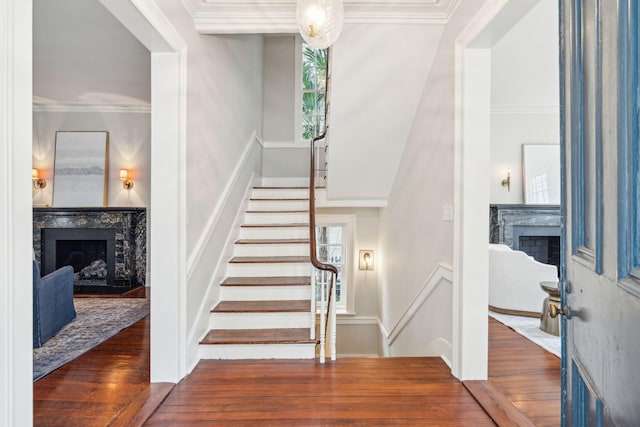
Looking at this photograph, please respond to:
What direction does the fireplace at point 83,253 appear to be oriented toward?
toward the camera

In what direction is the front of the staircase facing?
toward the camera

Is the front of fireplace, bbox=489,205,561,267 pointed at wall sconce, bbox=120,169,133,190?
no

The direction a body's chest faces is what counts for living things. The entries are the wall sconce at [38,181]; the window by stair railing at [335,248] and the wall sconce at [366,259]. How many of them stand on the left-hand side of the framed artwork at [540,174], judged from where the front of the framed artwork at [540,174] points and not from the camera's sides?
0

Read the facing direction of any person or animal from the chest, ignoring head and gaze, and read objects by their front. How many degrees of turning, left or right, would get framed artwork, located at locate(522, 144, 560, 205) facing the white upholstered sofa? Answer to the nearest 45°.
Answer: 0° — it already faces it

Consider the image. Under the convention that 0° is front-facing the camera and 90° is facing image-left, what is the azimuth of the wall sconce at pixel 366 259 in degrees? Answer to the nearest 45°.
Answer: approximately 0°

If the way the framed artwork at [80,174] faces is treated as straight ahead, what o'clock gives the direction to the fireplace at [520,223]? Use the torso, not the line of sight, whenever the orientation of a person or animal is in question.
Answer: The fireplace is roughly at 10 o'clock from the framed artwork.

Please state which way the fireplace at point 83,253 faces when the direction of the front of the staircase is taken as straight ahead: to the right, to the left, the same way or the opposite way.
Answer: the same way

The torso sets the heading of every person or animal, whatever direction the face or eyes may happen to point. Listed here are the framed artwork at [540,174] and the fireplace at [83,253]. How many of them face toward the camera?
2

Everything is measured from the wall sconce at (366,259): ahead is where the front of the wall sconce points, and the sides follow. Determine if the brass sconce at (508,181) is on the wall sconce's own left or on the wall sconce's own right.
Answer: on the wall sconce's own left

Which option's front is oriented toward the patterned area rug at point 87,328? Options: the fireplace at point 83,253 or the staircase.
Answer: the fireplace

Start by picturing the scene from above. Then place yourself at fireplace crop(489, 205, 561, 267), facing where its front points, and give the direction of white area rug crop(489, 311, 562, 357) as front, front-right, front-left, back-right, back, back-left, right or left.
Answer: front

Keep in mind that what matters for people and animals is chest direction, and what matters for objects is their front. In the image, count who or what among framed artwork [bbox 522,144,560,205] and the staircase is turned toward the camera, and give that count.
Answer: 2

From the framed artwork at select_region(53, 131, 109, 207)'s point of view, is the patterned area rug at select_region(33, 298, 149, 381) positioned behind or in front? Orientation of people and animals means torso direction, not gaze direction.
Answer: in front

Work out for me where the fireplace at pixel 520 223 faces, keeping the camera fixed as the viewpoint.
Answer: facing the viewer

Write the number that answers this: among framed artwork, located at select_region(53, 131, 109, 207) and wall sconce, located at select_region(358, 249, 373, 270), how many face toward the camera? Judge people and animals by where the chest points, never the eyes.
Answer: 2

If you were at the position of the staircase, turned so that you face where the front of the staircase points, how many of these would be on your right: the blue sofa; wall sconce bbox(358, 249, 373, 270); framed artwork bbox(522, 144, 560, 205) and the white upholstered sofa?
1

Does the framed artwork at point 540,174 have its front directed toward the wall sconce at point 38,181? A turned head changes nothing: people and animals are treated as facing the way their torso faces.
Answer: no
